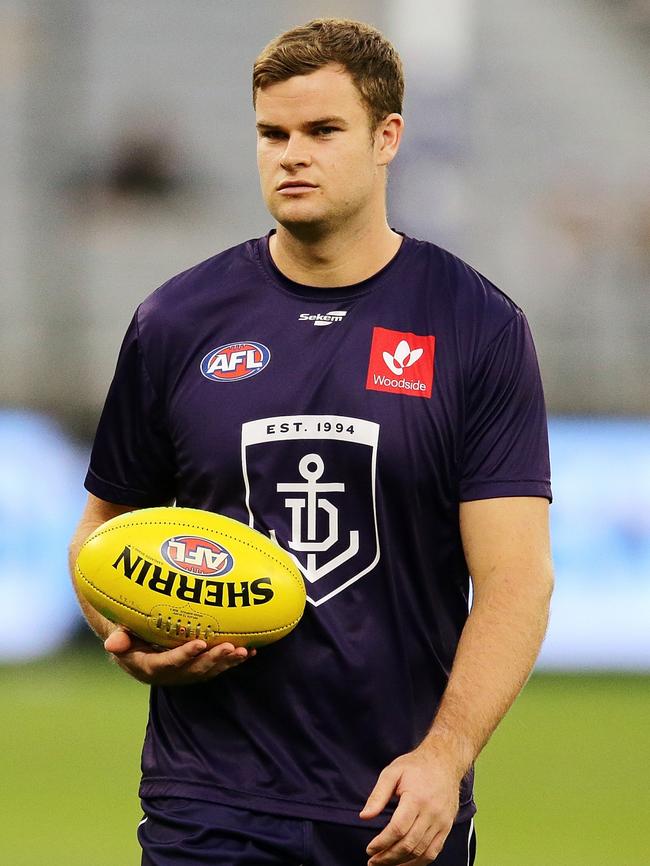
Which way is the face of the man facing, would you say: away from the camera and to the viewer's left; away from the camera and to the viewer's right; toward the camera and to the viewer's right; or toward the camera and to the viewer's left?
toward the camera and to the viewer's left

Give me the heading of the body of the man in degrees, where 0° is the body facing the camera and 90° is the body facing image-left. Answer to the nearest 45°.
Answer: approximately 0°
